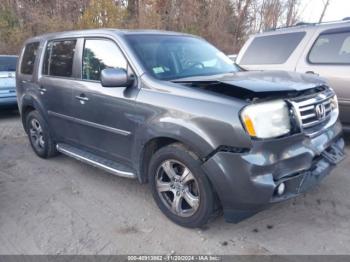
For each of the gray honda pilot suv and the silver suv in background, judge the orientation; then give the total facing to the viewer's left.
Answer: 0

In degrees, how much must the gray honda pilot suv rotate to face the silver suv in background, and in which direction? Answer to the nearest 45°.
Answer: approximately 90° to its left
